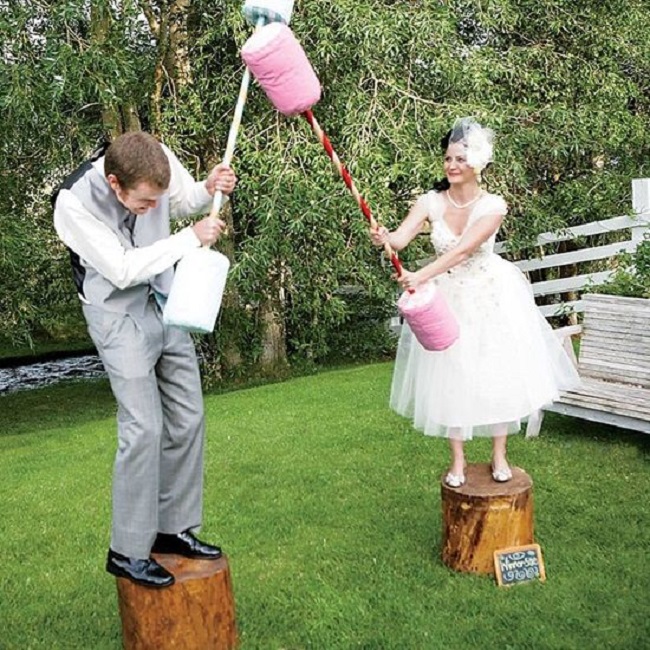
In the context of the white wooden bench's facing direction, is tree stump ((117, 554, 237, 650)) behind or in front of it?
in front

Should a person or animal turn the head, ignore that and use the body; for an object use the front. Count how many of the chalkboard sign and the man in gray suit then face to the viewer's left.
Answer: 0

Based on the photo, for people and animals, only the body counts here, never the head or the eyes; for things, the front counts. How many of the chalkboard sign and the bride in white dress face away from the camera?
0

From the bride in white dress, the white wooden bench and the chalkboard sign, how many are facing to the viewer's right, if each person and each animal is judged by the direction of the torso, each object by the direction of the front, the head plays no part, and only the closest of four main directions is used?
0

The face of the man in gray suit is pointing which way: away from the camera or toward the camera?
toward the camera

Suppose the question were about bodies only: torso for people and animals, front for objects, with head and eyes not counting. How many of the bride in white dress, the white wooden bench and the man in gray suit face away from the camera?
0

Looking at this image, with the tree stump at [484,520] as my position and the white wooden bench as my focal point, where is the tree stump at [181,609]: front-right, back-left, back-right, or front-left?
back-left

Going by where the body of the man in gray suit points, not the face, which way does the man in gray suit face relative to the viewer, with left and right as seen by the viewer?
facing the viewer and to the right of the viewer

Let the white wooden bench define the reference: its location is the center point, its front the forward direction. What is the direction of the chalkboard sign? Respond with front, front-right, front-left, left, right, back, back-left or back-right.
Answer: front-left

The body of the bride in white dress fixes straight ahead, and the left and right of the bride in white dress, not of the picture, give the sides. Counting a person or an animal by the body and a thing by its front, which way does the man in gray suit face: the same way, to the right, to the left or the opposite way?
to the left

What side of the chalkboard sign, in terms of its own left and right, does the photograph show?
front

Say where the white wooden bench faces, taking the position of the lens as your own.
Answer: facing the viewer and to the left of the viewer

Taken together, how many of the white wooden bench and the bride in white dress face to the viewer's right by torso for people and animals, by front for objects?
0

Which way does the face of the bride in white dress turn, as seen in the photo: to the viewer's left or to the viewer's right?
to the viewer's left
